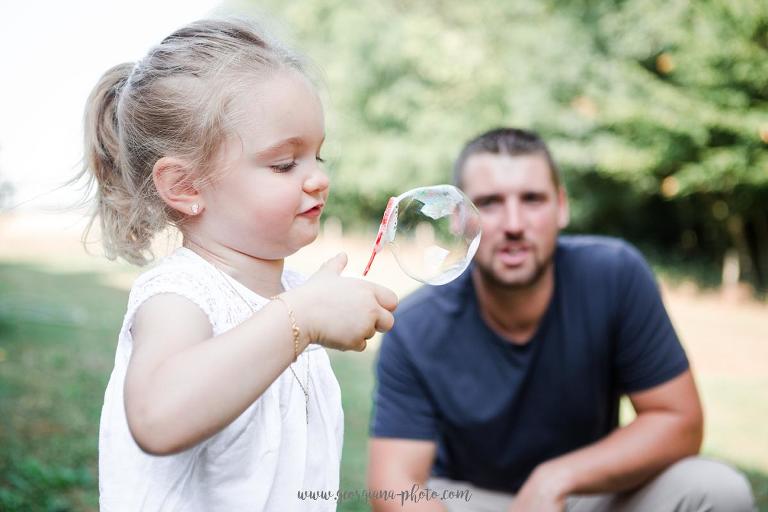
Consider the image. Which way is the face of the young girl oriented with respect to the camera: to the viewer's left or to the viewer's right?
to the viewer's right

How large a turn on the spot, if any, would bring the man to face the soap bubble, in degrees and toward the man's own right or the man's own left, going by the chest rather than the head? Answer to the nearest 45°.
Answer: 0° — they already face it

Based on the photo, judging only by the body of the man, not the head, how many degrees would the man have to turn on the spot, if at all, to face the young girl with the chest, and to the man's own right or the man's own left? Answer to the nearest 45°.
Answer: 0° — they already face them

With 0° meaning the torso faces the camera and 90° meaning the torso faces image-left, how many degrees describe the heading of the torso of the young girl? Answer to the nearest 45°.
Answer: approximately 315°

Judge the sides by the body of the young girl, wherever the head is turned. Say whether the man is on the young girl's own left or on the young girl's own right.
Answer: on the young girl's own left

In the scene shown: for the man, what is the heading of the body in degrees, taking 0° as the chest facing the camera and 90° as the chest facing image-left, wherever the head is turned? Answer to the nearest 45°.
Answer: approximately 0°
